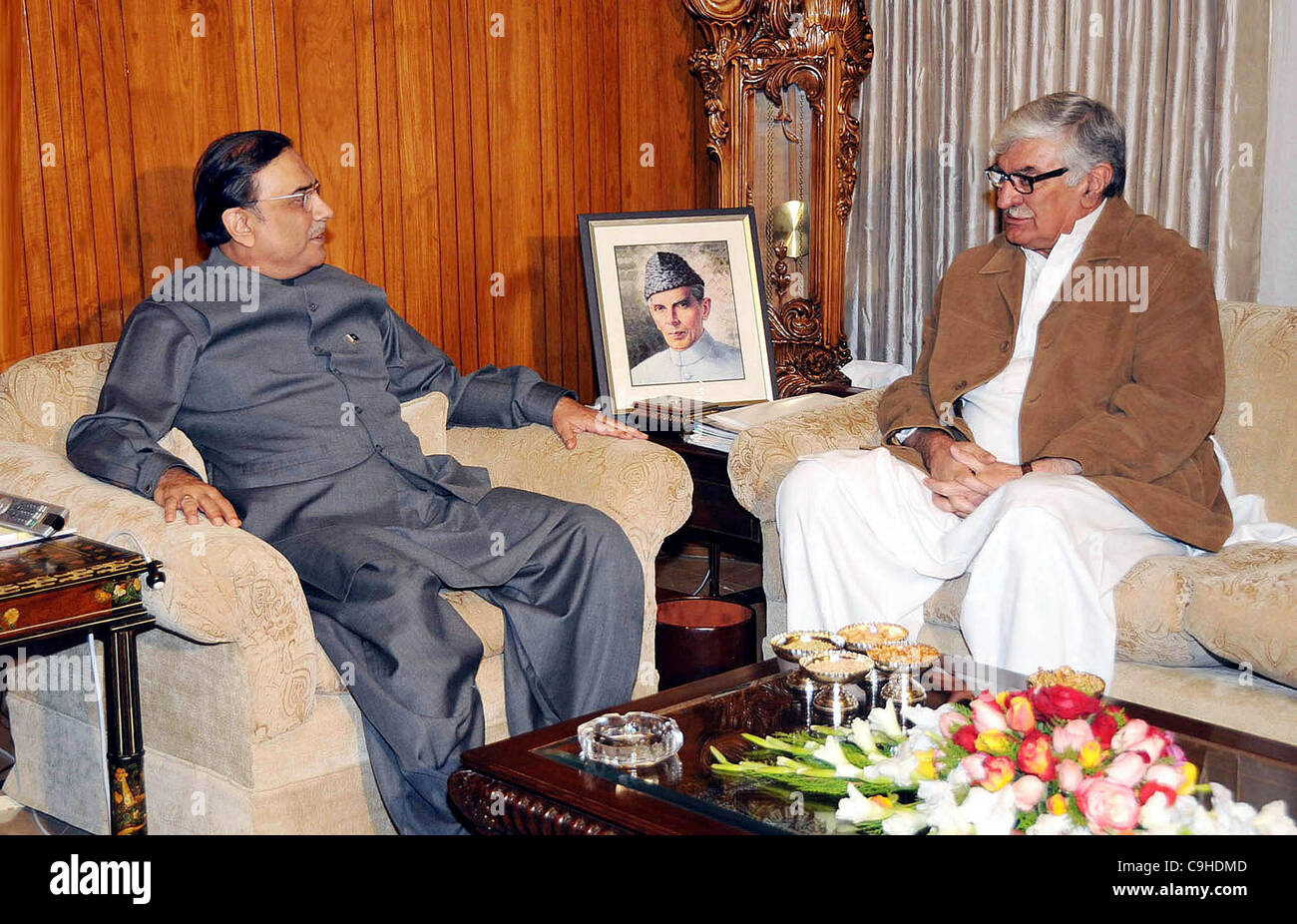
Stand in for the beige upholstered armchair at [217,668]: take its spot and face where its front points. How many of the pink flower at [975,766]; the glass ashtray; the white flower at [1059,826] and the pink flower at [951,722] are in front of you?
4

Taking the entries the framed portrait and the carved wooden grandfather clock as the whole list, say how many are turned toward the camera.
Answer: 2

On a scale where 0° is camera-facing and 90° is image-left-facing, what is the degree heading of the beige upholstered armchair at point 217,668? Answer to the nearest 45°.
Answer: approximately 315°

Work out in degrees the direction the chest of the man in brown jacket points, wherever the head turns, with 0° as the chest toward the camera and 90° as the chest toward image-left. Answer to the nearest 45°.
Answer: approximately 45°

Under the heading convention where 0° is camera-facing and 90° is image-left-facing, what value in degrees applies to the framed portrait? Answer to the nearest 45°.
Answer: approximately 0°

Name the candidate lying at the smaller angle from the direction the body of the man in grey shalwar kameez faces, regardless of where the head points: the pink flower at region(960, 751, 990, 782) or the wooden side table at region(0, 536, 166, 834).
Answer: the pink flower

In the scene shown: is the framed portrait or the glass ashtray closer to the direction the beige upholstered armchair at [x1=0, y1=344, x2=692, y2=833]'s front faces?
the glass ashtray

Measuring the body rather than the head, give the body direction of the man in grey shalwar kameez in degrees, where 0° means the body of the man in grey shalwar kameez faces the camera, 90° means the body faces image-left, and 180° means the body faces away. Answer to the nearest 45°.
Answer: approximately 315°

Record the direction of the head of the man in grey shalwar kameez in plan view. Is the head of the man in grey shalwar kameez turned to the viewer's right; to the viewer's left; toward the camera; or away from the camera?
to the viewer's right

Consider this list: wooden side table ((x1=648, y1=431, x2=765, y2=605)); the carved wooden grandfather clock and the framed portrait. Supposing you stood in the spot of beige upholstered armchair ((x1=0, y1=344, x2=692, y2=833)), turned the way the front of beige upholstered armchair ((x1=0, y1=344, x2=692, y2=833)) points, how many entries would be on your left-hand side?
3

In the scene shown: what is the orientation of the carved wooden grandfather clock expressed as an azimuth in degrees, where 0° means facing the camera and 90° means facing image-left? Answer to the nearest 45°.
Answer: approximately 0°

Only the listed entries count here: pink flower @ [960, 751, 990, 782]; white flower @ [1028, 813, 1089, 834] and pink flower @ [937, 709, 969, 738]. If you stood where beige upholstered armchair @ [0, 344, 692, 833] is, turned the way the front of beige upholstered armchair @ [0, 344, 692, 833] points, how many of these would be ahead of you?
3
